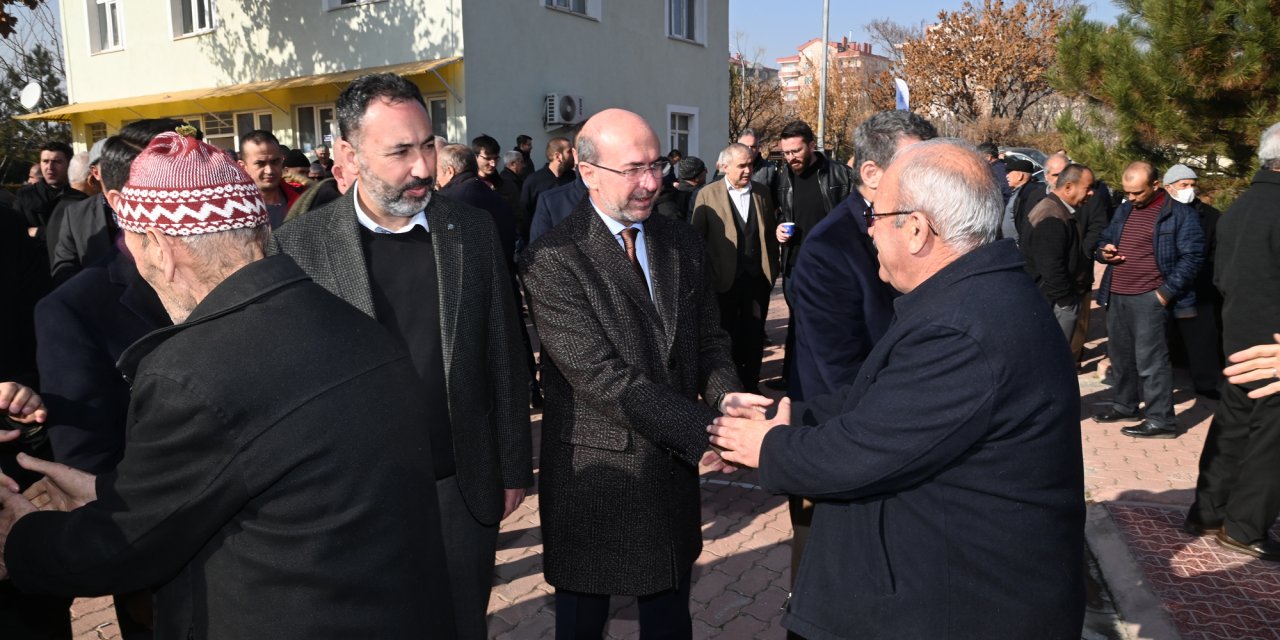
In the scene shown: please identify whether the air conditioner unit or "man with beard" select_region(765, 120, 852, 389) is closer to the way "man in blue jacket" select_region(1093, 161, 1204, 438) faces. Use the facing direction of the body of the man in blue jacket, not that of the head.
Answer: the man with beard

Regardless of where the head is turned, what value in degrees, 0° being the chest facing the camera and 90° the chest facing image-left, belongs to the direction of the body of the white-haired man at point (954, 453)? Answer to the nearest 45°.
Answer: approximately 90°

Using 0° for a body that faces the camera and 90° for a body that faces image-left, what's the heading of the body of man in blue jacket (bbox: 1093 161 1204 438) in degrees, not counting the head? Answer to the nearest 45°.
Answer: approximately 45°

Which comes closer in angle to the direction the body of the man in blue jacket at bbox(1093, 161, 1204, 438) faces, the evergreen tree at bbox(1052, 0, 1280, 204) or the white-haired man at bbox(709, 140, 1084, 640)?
the white-haired man

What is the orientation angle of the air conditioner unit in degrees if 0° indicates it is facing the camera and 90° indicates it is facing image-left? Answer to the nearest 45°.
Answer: approximately 315°

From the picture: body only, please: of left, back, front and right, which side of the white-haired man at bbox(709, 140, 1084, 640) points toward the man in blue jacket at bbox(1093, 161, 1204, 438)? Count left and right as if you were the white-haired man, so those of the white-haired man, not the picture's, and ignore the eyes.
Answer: right

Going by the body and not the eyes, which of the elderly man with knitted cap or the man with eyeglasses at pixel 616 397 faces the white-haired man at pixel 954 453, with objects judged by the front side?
the man with eyeglasses
